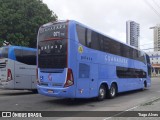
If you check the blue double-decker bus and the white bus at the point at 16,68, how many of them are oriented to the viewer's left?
0
